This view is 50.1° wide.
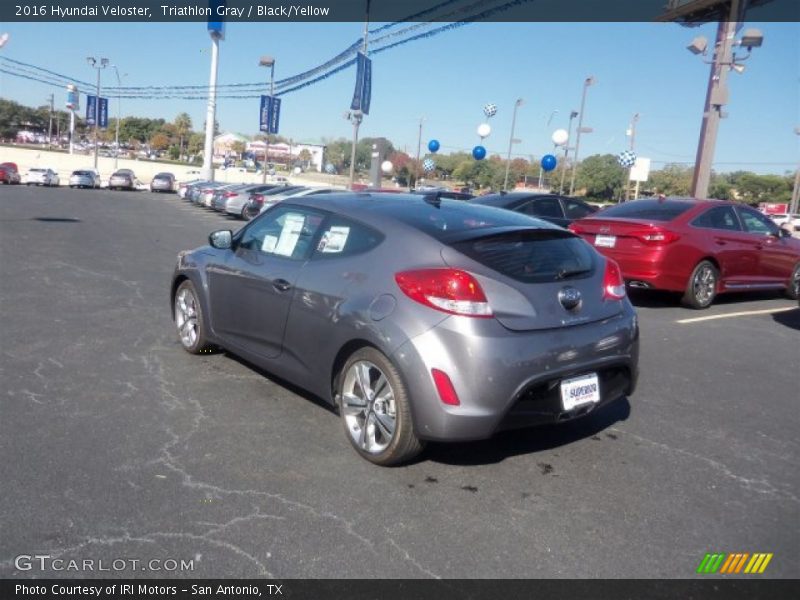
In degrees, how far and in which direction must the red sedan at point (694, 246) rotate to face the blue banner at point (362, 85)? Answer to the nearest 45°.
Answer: approximately 90° to its left

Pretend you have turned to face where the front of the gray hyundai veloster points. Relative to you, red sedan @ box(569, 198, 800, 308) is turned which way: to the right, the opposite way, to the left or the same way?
to the right

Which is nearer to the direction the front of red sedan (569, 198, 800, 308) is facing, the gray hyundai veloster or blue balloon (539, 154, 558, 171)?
the blue balloon

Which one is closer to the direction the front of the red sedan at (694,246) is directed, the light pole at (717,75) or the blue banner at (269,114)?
the light pole

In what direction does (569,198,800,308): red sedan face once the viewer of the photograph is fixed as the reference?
facing away from the viewer and to the right of the viewer

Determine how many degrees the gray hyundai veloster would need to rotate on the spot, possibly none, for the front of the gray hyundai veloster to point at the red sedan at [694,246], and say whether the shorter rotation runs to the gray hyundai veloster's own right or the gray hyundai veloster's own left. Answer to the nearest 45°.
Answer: approximately 90° to the gray hyundai veloster's own right

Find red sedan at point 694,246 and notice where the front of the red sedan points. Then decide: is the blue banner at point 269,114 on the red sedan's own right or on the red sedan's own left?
on the red sedan's own left

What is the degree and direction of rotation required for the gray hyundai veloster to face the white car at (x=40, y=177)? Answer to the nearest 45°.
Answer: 0° — it already faces it

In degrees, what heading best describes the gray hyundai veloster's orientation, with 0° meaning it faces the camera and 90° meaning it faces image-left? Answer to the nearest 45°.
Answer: approximately 135°

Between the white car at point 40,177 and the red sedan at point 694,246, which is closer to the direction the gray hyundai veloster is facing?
the white car

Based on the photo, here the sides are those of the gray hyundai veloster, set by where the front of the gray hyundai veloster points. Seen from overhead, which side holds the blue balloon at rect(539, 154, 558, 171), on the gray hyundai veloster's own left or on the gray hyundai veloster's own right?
on the gray hyundai veloster's own right

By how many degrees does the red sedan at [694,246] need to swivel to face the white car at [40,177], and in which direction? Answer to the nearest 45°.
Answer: approximately 90° to its left

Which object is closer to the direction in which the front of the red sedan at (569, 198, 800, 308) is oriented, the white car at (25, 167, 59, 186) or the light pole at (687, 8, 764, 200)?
the light pole
